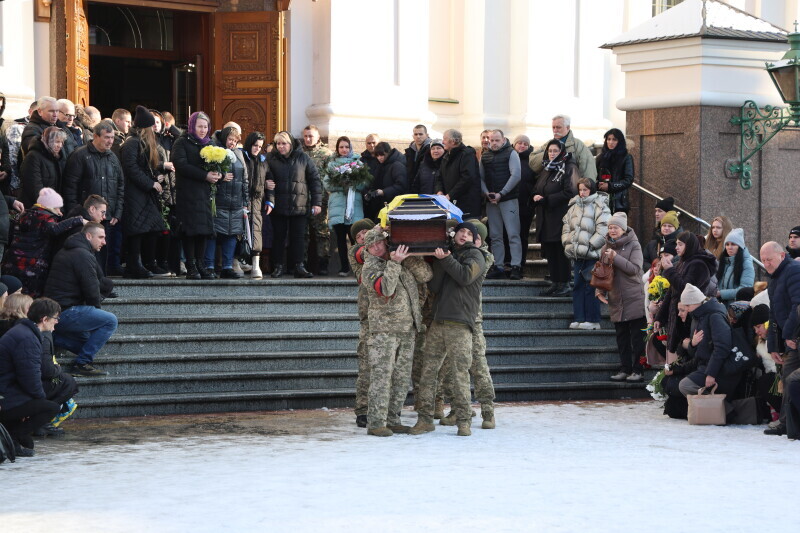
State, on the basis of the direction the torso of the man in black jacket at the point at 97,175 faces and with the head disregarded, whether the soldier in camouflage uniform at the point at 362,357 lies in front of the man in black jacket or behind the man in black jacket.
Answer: in front

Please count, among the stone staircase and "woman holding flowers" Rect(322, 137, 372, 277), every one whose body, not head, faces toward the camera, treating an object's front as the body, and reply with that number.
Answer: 2

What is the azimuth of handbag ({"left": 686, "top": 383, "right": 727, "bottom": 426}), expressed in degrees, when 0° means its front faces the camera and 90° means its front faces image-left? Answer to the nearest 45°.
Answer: approximately 0°

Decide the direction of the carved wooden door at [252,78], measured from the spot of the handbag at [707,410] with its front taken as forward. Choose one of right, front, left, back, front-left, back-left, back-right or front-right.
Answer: back-right

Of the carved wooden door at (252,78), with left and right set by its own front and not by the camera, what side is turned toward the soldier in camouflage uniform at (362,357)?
front

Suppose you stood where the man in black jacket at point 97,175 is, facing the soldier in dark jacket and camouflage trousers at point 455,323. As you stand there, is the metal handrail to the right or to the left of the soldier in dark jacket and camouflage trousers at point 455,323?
left

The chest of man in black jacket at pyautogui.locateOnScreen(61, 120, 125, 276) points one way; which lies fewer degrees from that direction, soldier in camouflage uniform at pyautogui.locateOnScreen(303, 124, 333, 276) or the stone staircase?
the stone staircase

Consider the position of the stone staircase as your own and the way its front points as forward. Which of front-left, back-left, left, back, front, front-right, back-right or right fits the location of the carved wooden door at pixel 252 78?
back

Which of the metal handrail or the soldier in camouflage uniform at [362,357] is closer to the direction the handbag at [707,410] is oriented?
the soldier in camouflage uniform

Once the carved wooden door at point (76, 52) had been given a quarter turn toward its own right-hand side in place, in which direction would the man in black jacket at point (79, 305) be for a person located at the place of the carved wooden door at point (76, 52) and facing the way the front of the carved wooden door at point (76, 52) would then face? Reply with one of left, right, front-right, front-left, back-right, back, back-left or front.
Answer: front-left

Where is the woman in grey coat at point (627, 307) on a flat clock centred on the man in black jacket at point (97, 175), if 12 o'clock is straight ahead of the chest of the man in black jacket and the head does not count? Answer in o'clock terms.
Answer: The woman in grey coat is roughly at 11 o'clock from the man in black jacket.

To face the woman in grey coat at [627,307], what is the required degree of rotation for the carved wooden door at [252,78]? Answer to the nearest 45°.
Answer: approximately 45° to its left

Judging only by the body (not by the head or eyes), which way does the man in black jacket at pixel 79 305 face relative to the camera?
to the viewer's right
